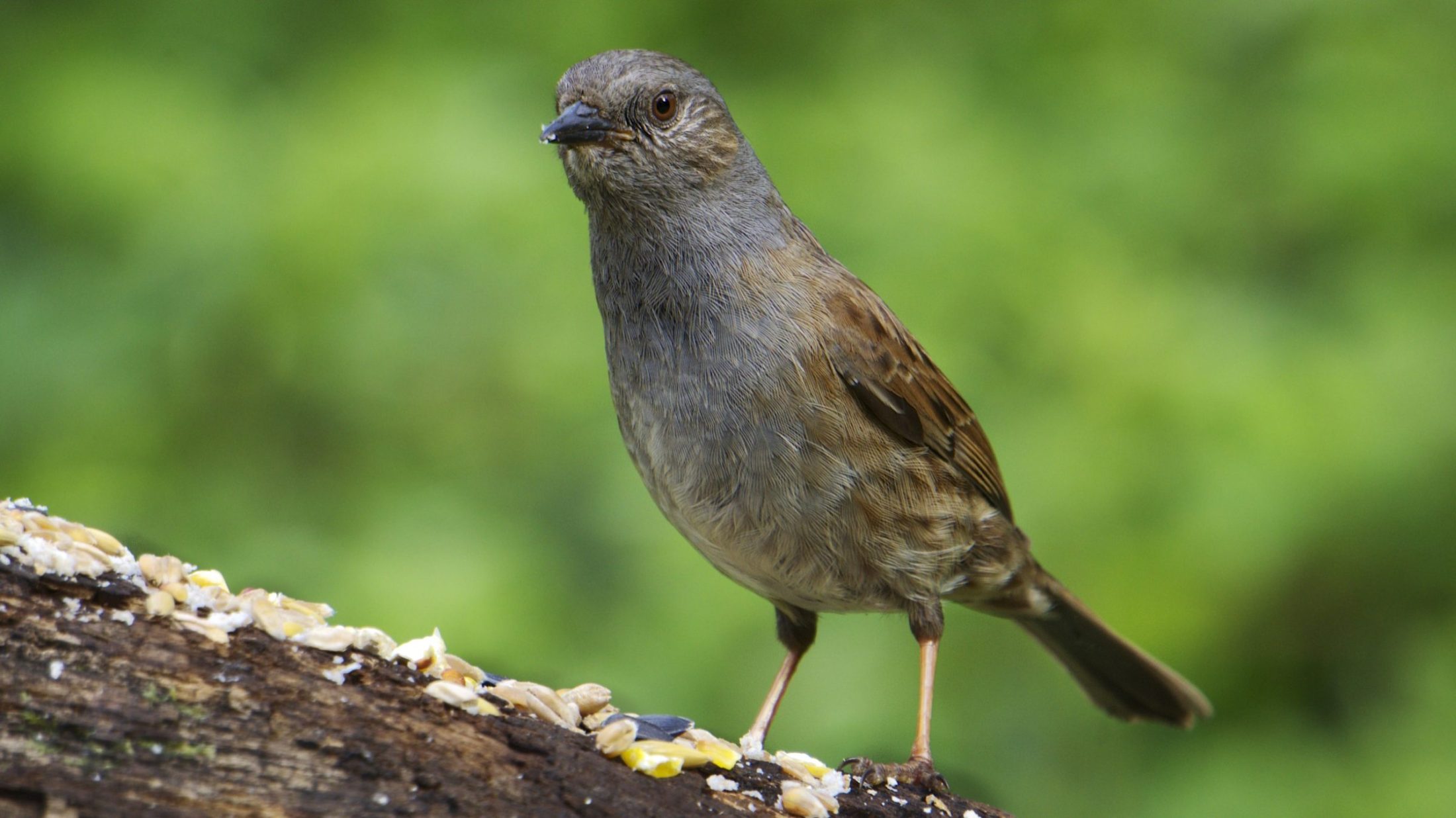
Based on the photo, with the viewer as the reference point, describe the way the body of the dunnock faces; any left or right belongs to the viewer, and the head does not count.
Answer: facing the viewer and to the left of the viewer
